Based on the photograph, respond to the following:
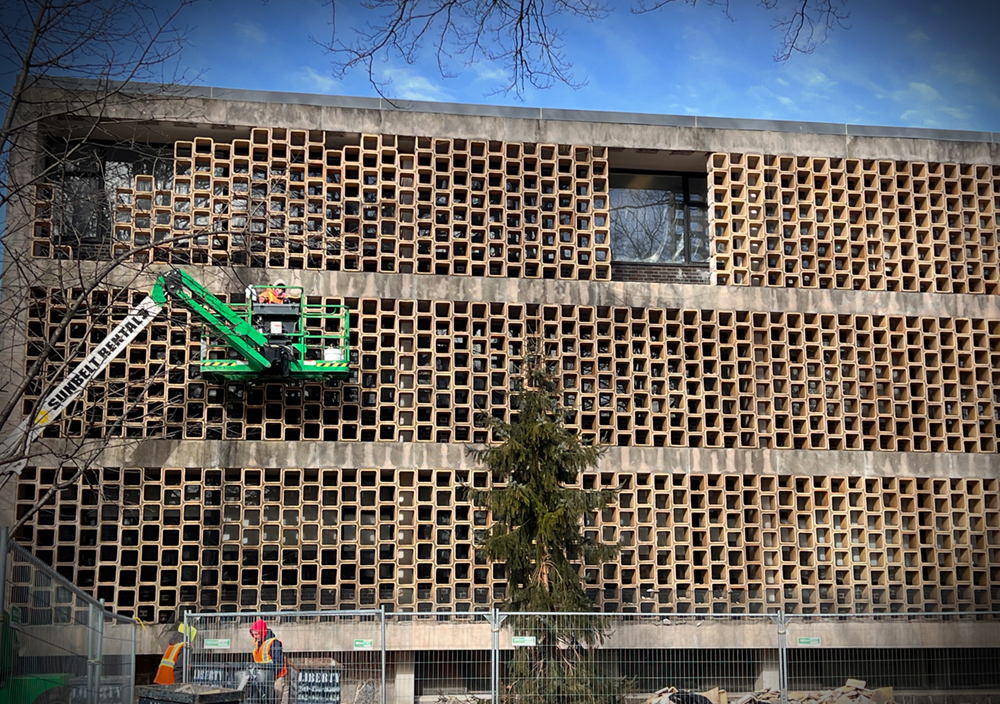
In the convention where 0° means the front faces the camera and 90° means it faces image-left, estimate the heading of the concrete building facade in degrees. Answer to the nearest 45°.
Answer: approximately 0°

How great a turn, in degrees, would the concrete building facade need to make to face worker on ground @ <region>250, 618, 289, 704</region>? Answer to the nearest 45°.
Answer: approximately 45° to its right

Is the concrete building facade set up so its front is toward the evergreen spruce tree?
yes

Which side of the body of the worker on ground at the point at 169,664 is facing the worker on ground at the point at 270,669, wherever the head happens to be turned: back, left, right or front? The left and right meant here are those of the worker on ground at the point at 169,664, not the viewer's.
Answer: front
